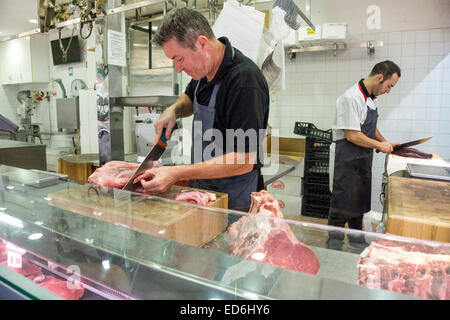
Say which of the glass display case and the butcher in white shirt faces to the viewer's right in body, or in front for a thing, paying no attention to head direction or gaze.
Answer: the butcher in white shirt

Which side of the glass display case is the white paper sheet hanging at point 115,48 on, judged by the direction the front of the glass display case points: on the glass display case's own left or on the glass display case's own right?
on the glass display case's own right

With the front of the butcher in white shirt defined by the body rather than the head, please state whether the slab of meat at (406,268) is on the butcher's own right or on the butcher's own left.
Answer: on the butcher's own right

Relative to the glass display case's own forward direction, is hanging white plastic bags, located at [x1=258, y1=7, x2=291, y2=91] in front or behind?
behind

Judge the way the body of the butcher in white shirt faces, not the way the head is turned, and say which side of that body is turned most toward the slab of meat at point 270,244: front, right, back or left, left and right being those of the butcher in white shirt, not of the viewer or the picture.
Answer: right

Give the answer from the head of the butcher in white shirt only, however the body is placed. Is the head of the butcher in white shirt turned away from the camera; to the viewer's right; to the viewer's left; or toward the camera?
to the viewer's right

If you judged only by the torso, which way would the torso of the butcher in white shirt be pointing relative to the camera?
to the viewer's right

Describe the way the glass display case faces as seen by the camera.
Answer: facing the viewer and to the left of the viewer

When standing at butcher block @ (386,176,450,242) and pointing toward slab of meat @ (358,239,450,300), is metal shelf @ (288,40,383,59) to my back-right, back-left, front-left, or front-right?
back-right

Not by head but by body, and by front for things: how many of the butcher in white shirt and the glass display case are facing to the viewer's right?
1
